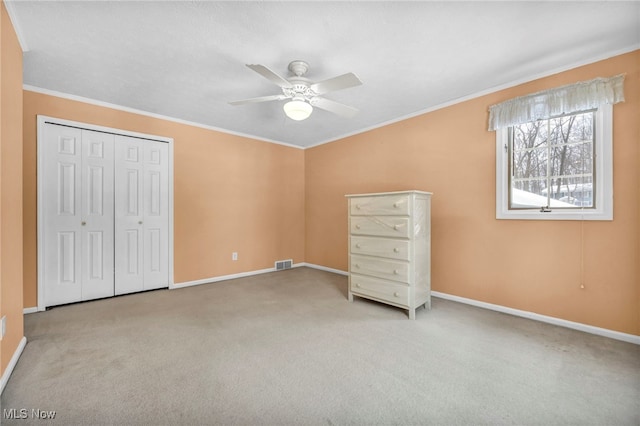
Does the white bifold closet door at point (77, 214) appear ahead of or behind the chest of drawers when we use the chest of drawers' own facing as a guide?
ahead

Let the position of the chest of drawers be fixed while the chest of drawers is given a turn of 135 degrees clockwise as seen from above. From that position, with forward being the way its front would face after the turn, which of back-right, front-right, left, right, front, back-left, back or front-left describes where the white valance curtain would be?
right

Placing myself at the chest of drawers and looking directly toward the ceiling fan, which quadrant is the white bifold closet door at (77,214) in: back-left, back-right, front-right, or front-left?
front-right

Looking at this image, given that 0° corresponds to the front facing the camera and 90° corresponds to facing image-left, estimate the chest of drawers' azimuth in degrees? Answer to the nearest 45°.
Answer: approximately 45°

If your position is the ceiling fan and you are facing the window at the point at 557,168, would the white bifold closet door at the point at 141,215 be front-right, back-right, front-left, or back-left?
back-left

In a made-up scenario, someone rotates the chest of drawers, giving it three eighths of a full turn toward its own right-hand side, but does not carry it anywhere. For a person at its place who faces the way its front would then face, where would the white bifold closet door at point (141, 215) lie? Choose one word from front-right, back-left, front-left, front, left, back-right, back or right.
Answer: left

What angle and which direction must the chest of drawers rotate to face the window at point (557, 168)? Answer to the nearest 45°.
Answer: approximately 135° to its left
